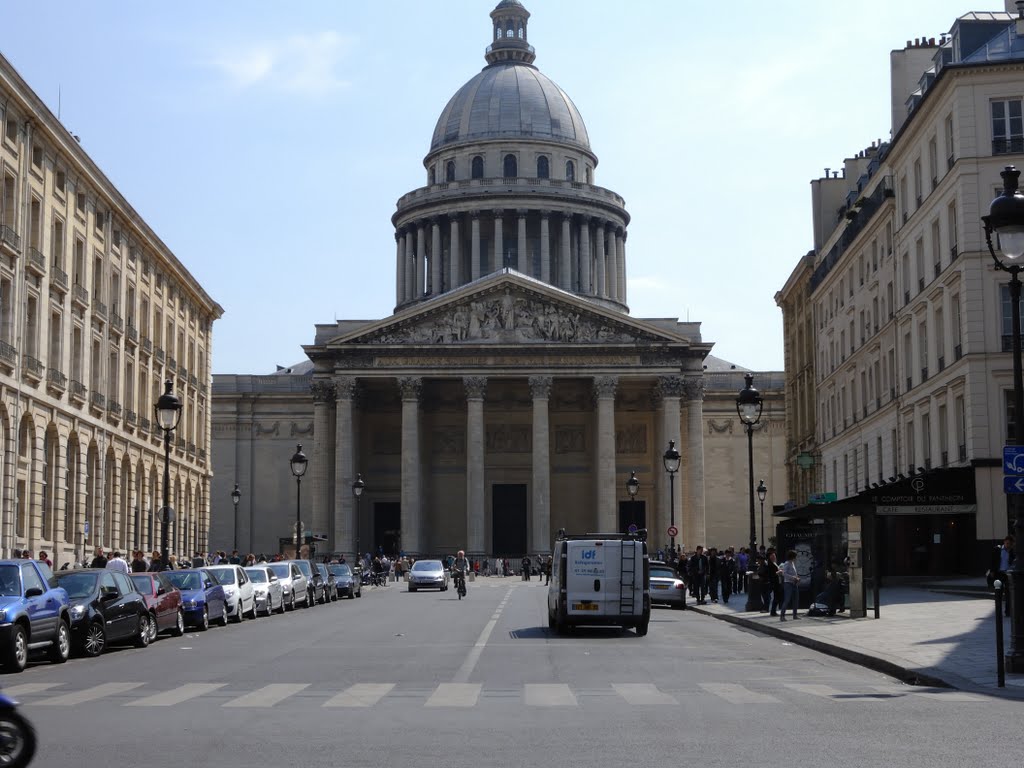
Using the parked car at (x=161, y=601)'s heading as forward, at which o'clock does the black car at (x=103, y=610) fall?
The black car is roughly at 11 o'clock from the parked car.

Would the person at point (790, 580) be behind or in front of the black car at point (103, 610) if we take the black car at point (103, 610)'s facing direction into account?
behind

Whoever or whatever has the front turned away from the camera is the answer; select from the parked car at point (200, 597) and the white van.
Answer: the white van

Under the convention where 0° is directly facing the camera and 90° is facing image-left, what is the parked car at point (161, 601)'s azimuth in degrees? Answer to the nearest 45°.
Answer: approximately 45°

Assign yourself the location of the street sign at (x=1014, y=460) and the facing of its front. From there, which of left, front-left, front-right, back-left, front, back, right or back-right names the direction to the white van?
back-right

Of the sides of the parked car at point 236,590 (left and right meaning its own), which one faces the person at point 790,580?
left

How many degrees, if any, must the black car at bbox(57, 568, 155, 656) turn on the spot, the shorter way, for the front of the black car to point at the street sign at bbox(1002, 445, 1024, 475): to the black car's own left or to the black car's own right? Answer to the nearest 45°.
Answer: approximately 90° to the black car's own left

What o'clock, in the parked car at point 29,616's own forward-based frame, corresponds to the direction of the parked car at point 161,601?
the parked car at point 161,601 is roughly at 5 o'clock from the parked car at point 29,616.

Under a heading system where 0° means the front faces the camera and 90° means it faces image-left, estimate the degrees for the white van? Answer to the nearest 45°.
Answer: approximately 180°

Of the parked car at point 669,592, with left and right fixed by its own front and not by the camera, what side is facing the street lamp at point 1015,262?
back

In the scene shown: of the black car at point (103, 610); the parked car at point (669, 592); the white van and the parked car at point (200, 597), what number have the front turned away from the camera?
2

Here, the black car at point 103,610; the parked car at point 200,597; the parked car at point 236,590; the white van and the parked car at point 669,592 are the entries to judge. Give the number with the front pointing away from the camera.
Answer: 2

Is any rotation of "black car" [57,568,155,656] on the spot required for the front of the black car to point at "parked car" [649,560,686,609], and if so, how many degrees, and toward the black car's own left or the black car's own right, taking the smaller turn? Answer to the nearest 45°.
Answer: approximately 180°

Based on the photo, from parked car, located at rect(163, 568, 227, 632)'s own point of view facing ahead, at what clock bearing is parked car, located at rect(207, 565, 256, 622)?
parked car, located at rect(207, 565, 256, 622) is roughly at 5 o'clock from parked car, located at rect(163, 568, 227, 632).
